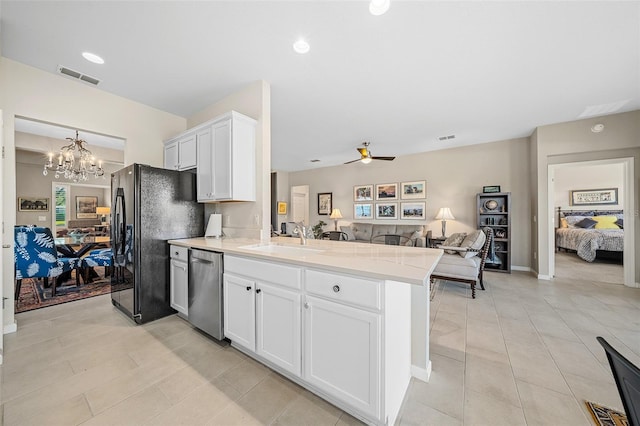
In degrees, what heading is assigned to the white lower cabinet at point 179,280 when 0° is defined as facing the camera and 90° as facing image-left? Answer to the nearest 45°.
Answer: approximately 45°

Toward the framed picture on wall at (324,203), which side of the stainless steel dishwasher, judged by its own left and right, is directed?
back

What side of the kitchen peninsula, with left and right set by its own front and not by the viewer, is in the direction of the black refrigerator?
right

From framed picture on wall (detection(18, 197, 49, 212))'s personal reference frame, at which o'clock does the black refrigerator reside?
The black refrigerator is roughly at 12 o'clock from the framed picture on wall.

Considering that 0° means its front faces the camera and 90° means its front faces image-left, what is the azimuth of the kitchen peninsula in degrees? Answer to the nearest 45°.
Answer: approximately 45°

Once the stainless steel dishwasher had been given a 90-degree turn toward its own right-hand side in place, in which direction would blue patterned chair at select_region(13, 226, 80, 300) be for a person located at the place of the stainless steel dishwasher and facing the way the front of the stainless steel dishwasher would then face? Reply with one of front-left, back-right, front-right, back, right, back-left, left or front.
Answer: front

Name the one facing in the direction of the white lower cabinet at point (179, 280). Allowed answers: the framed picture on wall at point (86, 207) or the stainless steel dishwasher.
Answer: the framed picture on wall
